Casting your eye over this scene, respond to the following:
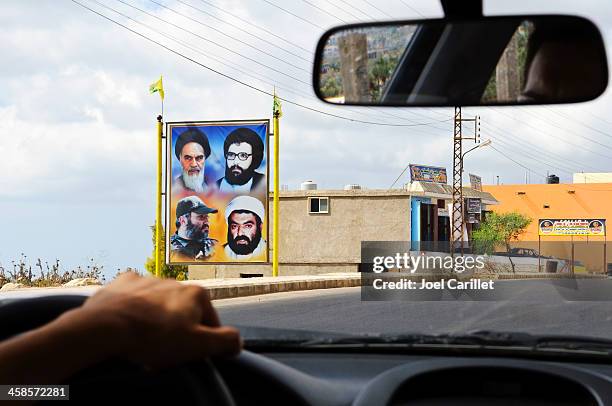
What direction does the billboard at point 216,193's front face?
toward the camera

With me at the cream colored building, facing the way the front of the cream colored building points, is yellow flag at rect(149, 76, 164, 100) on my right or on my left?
on my right

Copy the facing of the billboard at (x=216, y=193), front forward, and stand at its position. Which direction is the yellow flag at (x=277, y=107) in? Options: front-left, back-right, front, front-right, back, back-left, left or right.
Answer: front-left
